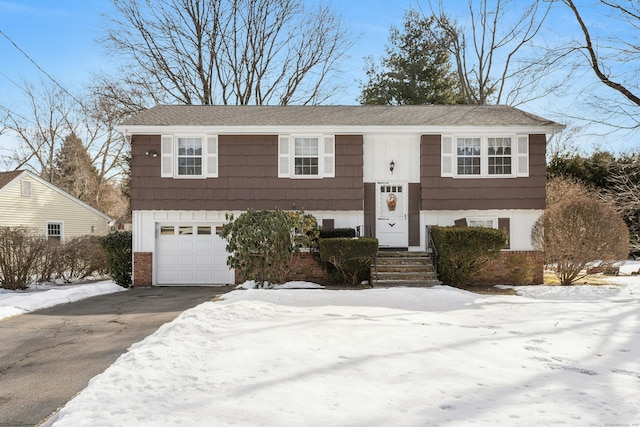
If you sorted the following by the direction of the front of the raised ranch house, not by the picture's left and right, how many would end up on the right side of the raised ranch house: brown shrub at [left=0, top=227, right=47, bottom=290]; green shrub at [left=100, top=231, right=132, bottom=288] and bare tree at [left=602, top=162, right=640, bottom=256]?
2

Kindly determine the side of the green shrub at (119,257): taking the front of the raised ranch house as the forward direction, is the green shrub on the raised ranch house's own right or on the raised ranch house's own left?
on the raised ranch house's own right

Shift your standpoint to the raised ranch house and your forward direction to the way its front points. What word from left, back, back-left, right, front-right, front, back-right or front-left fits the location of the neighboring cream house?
back-right

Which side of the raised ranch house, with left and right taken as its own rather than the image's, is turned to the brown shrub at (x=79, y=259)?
right

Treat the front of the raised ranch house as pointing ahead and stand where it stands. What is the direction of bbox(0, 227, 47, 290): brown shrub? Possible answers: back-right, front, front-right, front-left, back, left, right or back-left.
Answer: right

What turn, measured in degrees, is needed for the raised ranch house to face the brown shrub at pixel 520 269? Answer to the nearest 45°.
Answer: approximately 90° to its left

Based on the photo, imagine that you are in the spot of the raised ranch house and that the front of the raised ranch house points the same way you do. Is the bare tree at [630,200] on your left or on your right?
on your left

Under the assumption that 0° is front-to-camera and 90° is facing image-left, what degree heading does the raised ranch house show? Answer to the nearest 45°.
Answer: approximately 0°
